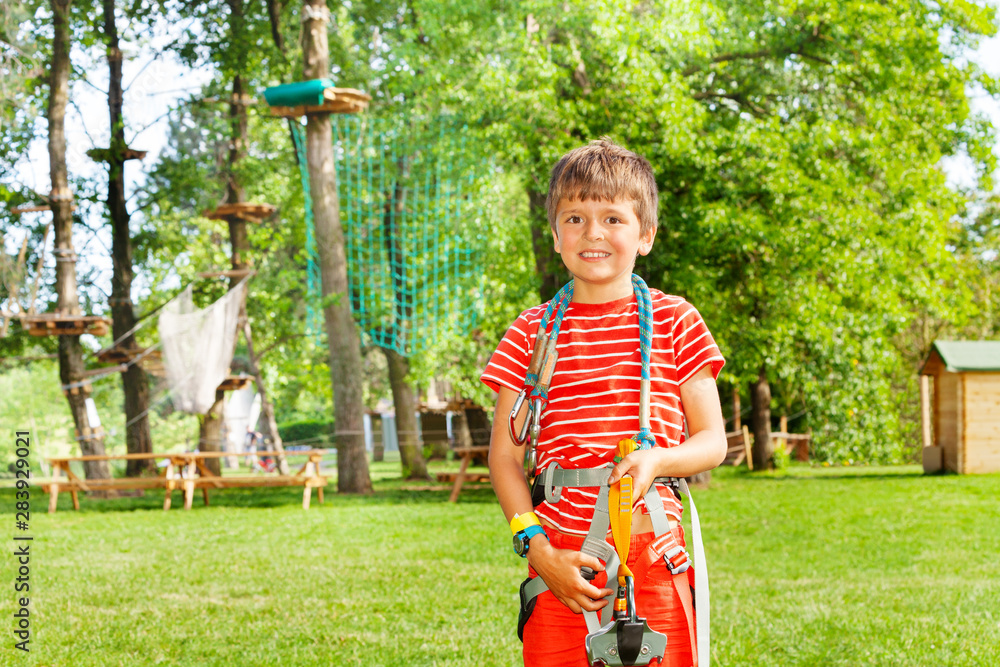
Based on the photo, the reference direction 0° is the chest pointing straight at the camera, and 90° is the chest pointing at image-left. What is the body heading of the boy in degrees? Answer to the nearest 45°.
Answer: approximately 0°

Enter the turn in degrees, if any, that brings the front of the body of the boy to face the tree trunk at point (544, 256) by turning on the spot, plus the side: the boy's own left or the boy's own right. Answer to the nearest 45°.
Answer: approximately 180°

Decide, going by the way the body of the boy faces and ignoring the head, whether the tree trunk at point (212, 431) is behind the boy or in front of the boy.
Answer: behind

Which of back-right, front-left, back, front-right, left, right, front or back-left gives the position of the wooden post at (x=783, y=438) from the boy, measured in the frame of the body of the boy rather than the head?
back
